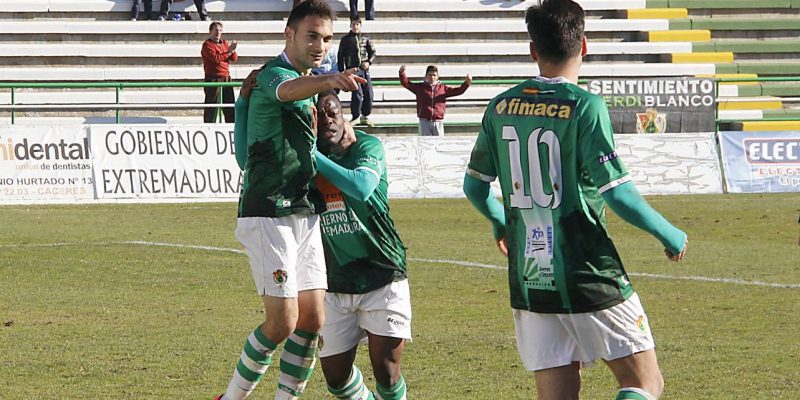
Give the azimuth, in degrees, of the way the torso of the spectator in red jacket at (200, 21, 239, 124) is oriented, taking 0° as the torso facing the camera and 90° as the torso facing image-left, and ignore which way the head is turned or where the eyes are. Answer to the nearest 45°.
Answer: approximately 315°

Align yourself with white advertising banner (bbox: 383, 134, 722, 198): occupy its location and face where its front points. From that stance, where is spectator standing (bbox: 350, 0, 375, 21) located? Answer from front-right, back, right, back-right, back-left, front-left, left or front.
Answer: back-right

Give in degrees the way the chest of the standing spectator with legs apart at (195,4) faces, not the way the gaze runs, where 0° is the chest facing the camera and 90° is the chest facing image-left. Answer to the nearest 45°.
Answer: approximately 0°

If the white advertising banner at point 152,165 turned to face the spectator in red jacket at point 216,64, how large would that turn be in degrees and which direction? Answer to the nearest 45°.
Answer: approximately 180°

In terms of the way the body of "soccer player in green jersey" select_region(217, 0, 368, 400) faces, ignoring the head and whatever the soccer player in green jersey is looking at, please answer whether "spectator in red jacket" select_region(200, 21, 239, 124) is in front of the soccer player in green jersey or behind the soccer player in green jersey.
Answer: behind

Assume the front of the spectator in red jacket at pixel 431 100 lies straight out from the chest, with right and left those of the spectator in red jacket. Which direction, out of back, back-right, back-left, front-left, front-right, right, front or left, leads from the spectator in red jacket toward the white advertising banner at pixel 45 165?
front-right

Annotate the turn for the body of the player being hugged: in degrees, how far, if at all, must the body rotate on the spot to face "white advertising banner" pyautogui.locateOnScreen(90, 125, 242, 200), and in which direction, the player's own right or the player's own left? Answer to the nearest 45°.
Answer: approximately 135° to the player's own right

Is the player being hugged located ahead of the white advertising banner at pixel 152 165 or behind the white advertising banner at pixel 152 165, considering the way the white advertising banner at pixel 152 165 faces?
ahead

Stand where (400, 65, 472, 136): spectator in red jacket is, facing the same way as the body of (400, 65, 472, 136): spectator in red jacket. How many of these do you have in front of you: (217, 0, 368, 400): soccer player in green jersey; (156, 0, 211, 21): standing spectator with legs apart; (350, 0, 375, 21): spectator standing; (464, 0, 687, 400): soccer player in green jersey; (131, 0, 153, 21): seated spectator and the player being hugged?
3

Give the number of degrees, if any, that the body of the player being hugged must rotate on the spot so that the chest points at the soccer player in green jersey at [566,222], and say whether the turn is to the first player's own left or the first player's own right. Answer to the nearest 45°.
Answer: approximately 90° to the first player's own left
